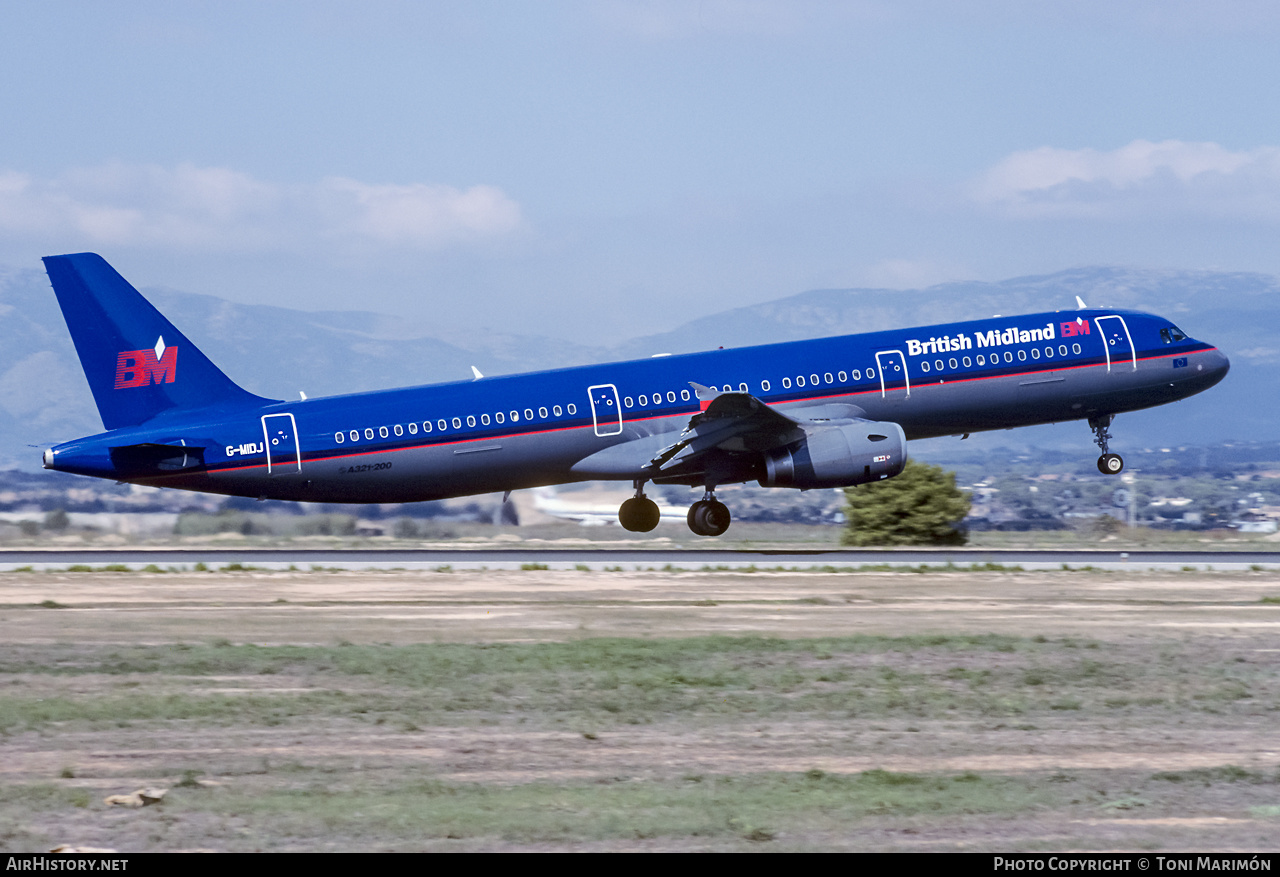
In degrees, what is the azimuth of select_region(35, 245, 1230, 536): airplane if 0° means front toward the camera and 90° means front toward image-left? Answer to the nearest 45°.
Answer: approximately 270°
